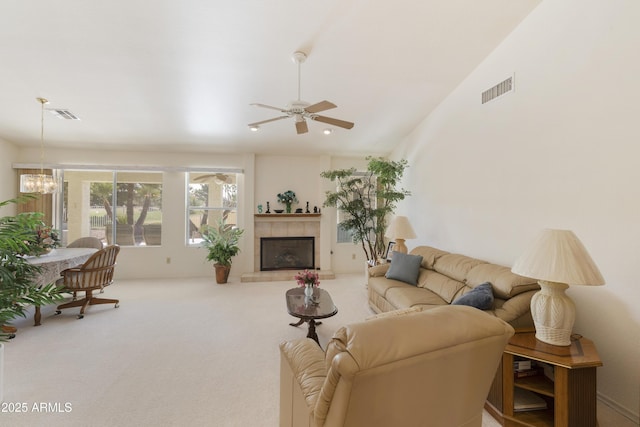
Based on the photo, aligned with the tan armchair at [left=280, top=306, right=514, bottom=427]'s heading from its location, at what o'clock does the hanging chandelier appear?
The hanging chandelier is roughly at 11 o'clock from the tan armchair.

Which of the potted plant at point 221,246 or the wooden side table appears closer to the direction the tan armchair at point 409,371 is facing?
the potted plant

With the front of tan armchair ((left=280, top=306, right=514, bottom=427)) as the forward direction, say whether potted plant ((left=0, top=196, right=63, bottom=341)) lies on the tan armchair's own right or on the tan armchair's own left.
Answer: on the tan armchair's own left

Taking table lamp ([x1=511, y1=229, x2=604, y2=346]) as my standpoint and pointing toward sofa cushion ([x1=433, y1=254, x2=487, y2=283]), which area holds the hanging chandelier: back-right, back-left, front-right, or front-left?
front-left

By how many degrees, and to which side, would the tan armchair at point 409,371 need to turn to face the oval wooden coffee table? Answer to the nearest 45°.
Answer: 0° — it already faces it

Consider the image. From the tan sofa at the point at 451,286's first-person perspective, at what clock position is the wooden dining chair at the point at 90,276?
The wooden dining chair is roughly at 1 o'clock from the tan sofa.

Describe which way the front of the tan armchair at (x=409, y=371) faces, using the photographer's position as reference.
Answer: facing away from the viewer and to the left of the viewer

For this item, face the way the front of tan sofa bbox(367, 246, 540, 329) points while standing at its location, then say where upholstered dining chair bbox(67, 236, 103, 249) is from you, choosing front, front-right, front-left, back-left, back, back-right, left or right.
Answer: front-right

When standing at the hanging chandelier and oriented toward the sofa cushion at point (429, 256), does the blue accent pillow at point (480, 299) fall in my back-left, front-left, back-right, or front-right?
front-right

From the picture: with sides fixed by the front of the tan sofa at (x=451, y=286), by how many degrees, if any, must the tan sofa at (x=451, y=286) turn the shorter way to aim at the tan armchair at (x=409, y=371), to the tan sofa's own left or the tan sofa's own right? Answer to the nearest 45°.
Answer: approximately 45° to the tan sofa's own left

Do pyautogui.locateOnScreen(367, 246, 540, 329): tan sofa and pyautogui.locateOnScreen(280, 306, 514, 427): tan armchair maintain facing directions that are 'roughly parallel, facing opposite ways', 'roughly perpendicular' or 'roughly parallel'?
roughly perpendicular

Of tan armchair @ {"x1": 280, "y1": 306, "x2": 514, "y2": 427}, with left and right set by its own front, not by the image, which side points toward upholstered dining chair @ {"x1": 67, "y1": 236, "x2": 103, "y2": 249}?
front

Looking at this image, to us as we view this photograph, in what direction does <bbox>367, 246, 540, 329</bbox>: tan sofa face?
facing the viewer and to the left of the viewer

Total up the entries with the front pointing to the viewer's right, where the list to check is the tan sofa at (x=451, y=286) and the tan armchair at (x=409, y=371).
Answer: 0
